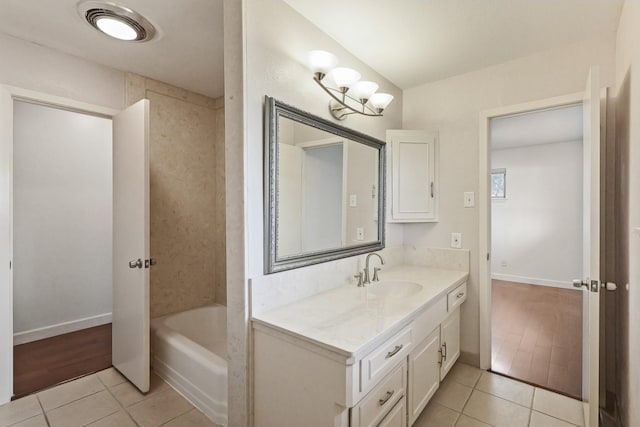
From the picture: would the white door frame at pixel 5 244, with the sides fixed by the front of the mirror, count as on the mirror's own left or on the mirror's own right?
on the mirror's own right

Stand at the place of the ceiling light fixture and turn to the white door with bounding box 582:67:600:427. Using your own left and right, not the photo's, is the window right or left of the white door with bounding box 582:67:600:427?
left

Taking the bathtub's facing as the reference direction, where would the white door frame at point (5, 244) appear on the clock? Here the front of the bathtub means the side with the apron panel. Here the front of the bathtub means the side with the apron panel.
The white door frame is roughly at 2 o'clock from the bathtub.

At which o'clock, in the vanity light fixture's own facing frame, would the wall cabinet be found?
The wall cabinet is roughly at 9 o'clock from the vanity light fixture.

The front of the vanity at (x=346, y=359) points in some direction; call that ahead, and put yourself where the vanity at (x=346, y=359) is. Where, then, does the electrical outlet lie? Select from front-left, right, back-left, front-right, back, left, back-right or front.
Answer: left

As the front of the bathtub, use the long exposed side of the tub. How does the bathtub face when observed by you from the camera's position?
facing the viewer and to the left of the viewer

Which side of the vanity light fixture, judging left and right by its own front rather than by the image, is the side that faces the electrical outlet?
left

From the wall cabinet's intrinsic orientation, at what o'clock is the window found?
The window is roughly at 7 o'clock from the wall cabinet.

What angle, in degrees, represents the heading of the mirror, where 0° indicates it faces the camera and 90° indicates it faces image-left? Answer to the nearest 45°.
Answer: approximately 315°

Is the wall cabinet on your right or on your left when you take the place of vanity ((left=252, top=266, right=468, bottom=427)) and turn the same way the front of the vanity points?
on your left
